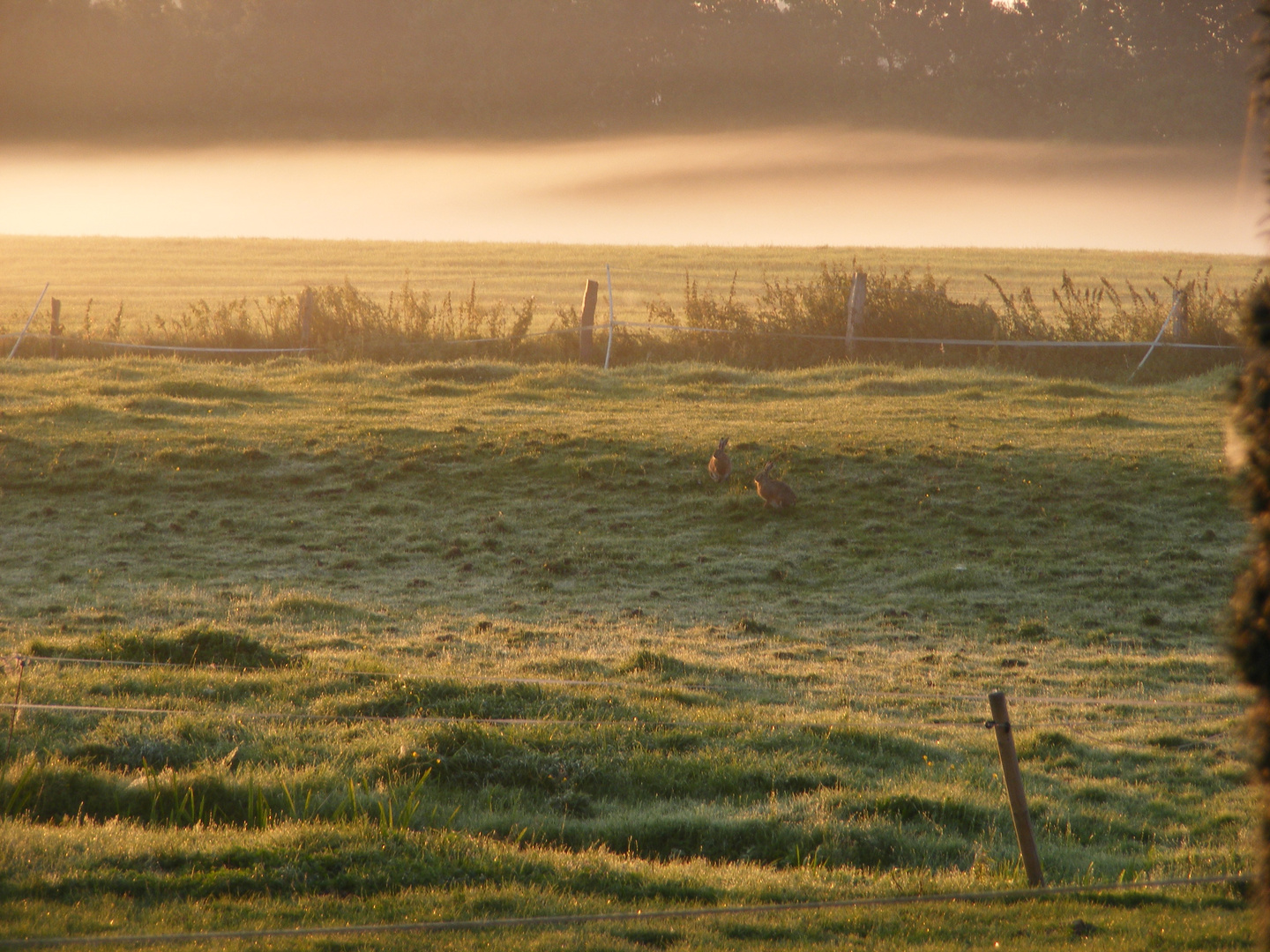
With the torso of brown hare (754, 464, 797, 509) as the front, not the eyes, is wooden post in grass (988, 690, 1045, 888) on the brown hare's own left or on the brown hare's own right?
on the brown hare's own left

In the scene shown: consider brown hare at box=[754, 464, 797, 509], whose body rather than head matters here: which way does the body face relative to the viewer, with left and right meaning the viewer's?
facing to the left of the viewer

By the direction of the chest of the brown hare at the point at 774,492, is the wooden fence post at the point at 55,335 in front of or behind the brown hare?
in front

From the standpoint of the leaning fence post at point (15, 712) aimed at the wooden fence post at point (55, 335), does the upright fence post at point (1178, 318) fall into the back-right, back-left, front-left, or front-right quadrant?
front-right

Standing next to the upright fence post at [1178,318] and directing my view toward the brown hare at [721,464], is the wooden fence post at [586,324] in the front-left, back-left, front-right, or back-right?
front-right

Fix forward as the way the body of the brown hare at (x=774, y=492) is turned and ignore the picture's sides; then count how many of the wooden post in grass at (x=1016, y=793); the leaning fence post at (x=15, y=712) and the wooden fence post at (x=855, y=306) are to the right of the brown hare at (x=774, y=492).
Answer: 1

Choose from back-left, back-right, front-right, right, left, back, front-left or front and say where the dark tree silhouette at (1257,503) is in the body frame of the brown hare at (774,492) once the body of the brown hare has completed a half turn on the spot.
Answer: right

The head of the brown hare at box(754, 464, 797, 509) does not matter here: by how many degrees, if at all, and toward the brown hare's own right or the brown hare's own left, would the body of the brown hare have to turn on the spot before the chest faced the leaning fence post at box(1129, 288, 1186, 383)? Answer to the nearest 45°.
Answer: approximately 135° to the brown hare's own right

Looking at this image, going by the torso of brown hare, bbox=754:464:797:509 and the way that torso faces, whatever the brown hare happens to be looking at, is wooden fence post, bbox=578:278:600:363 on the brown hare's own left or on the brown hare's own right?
on the brown hare's own right

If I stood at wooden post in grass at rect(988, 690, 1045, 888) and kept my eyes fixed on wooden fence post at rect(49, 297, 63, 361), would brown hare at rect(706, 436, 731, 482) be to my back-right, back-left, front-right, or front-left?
front-right

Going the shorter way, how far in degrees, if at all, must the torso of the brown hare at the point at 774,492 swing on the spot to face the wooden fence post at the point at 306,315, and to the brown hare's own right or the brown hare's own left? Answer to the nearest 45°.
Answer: approximately 45° to the brown hare's own right
